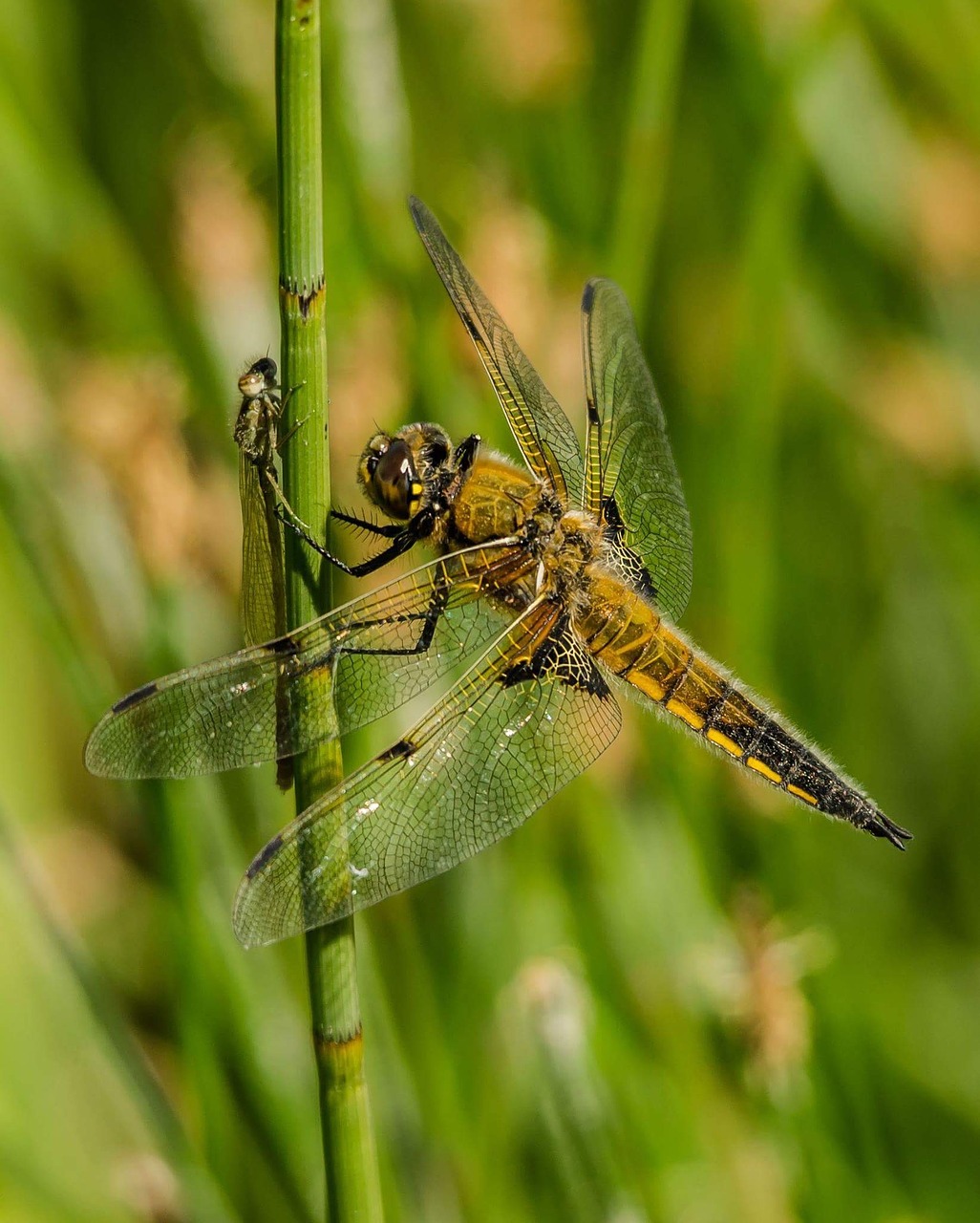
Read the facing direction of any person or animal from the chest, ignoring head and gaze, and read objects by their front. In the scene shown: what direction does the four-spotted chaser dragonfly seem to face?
to the viewer's left
